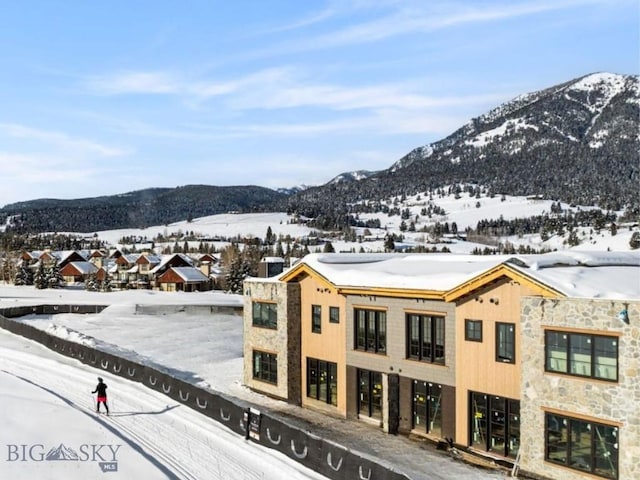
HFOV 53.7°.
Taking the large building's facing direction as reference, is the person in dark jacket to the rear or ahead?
ahead
